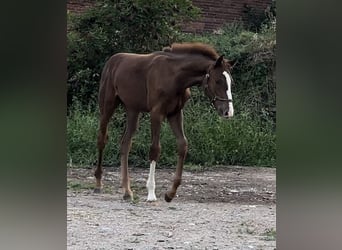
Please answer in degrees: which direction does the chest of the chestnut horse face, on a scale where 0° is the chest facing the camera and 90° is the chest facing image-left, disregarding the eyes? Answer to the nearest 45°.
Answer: approximately 315°
